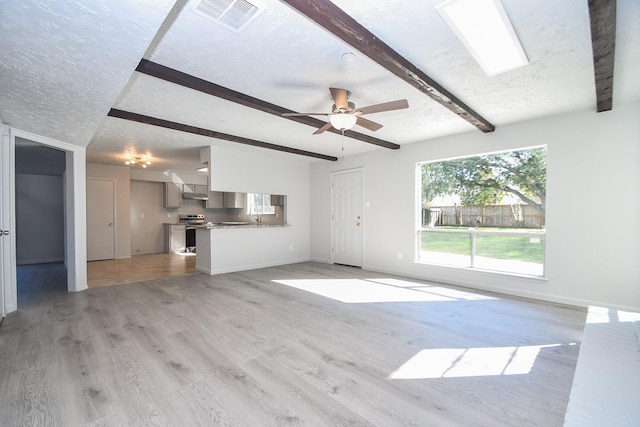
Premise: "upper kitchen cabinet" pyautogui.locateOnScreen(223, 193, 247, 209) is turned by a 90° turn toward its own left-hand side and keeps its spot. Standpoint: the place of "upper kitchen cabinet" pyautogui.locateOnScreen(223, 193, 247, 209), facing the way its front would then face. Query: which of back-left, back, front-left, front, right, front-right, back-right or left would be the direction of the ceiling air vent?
right

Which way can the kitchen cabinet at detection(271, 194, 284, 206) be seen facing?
toward the camera

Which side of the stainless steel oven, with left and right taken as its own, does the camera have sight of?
front

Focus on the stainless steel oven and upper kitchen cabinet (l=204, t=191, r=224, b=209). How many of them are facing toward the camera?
2

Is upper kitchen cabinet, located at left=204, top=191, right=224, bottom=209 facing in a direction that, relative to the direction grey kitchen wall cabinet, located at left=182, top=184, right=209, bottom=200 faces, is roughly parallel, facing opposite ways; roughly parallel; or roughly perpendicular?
roughly parallel

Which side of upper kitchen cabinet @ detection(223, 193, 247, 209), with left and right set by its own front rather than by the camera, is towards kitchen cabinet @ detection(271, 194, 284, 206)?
left

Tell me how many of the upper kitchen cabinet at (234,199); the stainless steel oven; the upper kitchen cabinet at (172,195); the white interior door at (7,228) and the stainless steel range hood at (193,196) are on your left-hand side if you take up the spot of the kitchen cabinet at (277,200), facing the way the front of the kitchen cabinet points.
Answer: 0

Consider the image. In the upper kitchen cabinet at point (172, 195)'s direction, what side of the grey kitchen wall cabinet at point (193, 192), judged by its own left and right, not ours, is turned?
right

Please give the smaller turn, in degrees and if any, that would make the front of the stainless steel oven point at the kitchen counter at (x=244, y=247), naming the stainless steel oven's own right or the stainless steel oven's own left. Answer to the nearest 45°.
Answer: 0° — it already faces it

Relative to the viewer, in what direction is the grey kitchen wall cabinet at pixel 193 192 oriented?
toward the camera

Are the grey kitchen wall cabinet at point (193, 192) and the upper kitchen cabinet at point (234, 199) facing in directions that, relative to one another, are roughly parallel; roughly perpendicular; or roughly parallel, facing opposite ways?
roughly parallel

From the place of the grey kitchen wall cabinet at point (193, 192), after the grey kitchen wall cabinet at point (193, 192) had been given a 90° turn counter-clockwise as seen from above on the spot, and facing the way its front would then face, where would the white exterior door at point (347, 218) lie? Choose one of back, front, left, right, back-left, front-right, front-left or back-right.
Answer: front-right

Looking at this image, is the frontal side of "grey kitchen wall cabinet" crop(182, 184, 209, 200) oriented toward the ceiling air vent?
yes

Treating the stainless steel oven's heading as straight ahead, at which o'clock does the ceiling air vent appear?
The ceiling air vent is roughly at 12 o'clock from the stainless steel oven.

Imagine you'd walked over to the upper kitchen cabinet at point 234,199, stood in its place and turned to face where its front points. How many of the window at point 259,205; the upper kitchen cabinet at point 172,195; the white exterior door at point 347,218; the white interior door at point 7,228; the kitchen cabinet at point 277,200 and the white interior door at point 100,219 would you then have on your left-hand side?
3
